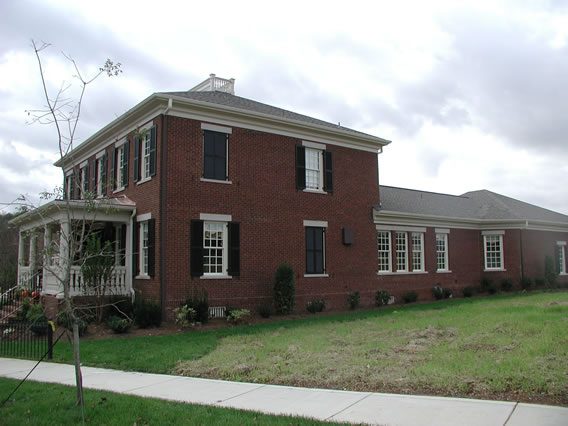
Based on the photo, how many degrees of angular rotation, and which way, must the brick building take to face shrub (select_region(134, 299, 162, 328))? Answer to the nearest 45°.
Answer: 0° — it already faces it

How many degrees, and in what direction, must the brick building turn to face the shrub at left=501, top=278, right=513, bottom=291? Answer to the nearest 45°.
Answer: approximately 180°

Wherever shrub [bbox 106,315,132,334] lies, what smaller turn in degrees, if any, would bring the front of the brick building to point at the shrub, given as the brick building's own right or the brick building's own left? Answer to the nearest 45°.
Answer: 0° — it already faces it

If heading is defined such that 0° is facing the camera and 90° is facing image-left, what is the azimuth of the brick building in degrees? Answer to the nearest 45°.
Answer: approximately 45°

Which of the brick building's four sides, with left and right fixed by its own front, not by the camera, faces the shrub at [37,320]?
front

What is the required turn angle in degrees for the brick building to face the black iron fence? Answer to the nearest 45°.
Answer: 0° — it already faces it
